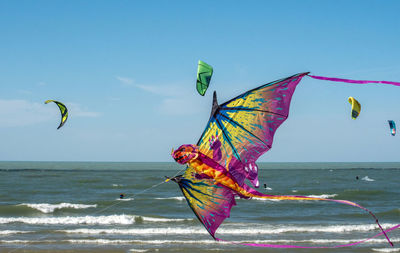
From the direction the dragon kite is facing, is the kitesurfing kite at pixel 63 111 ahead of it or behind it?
ahead

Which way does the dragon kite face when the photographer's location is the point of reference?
facing to the left of the viewer

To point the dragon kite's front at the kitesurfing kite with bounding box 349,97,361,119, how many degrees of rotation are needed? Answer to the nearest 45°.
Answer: approximately 135° to its right
